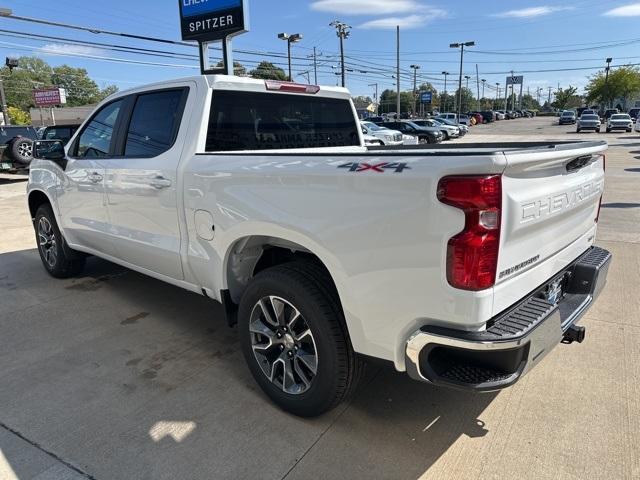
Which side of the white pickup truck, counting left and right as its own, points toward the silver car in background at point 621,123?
right

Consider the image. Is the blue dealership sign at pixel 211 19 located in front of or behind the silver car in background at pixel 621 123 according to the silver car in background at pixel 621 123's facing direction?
in front

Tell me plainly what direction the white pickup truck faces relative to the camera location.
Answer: facing away from the viewer and to the left of the viewer

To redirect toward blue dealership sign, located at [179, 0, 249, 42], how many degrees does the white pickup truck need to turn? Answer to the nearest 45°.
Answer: approximately 45° to its right

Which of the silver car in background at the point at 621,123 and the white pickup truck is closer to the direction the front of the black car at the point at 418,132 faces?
the white pickup truck

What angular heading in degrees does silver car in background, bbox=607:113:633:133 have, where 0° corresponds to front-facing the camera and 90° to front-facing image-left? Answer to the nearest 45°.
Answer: approximately 0°

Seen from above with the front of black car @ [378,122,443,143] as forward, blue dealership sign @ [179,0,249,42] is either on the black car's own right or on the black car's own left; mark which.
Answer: on the black car's own right

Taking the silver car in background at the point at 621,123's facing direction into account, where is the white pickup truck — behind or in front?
in front

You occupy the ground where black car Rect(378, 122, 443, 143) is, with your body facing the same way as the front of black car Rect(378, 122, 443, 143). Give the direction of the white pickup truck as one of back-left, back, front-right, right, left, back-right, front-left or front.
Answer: front-right

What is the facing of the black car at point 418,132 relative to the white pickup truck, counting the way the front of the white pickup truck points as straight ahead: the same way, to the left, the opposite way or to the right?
the opposite way

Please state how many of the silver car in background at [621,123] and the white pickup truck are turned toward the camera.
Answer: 1
